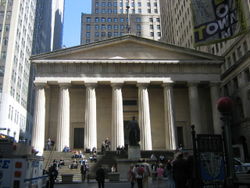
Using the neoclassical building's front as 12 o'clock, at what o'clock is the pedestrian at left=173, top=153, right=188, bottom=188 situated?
The pedestrian is roughly at 12 o'clock from the neoclassical building.

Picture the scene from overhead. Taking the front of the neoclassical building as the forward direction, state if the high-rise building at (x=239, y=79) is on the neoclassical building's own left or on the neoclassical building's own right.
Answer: on the neoclassical building's own left

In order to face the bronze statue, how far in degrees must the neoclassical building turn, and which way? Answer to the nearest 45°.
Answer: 0° — it already faces it

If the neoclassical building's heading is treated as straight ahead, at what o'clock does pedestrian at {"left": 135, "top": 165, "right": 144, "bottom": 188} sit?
The pedestrian is roughly at 12 o'clock from the neoclassical building.

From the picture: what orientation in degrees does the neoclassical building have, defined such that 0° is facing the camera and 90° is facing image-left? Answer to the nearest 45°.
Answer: approximately 0°
